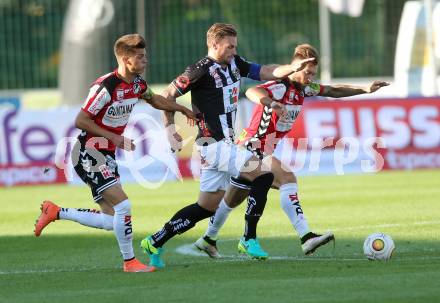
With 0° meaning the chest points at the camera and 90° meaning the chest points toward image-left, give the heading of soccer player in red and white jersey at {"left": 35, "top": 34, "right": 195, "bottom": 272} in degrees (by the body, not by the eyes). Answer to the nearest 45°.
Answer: approximately 315°

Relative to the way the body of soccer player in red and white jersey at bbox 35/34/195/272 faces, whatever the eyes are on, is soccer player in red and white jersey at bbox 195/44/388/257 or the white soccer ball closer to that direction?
the white soccer ball

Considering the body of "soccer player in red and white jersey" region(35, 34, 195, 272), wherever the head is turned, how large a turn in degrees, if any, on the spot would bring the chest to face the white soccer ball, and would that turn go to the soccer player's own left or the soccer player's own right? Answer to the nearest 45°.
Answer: approximately 45° to the soccer player's own left

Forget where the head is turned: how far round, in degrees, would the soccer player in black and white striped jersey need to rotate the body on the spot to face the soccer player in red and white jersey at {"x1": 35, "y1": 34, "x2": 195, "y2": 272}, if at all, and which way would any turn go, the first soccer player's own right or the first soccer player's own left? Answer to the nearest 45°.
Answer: approximately 90° to the first soccer player's own right
